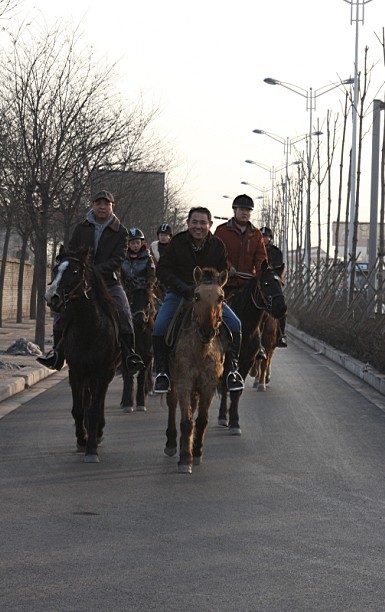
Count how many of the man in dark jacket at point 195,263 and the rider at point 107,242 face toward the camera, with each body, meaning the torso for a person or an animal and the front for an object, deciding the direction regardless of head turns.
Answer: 2

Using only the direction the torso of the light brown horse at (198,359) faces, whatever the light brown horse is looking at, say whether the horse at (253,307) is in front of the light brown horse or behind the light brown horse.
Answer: behind

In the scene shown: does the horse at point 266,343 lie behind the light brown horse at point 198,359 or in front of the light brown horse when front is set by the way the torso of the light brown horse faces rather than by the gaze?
behind

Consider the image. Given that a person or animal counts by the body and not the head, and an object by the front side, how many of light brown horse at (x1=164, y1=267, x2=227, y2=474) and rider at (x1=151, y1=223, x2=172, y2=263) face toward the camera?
2

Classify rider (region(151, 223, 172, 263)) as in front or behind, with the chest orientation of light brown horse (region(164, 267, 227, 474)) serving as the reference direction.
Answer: behind
